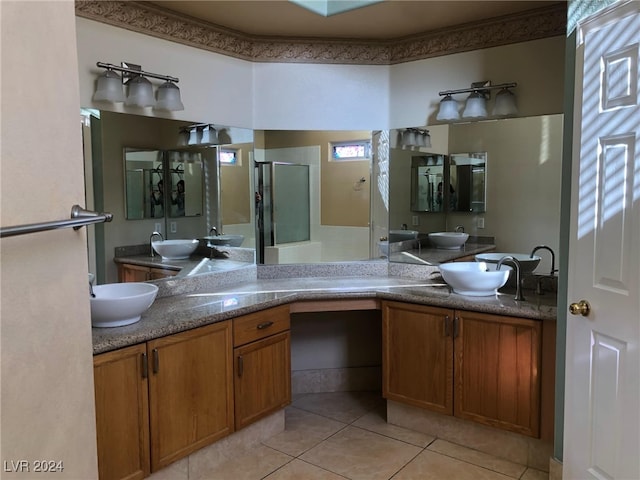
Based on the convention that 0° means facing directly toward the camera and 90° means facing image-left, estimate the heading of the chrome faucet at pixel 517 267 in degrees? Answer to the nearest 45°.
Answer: approximately 90°

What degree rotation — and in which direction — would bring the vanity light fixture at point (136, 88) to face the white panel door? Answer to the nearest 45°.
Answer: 0° — it already faces it

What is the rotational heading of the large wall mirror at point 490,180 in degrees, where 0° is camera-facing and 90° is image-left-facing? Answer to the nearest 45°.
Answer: approximately 45°

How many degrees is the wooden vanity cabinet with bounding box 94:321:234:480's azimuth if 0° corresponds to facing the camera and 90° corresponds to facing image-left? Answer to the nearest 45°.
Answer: approximately 315°

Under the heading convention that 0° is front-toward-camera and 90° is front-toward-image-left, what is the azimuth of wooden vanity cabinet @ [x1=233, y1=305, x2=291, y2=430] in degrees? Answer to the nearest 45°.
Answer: approximately 315°
